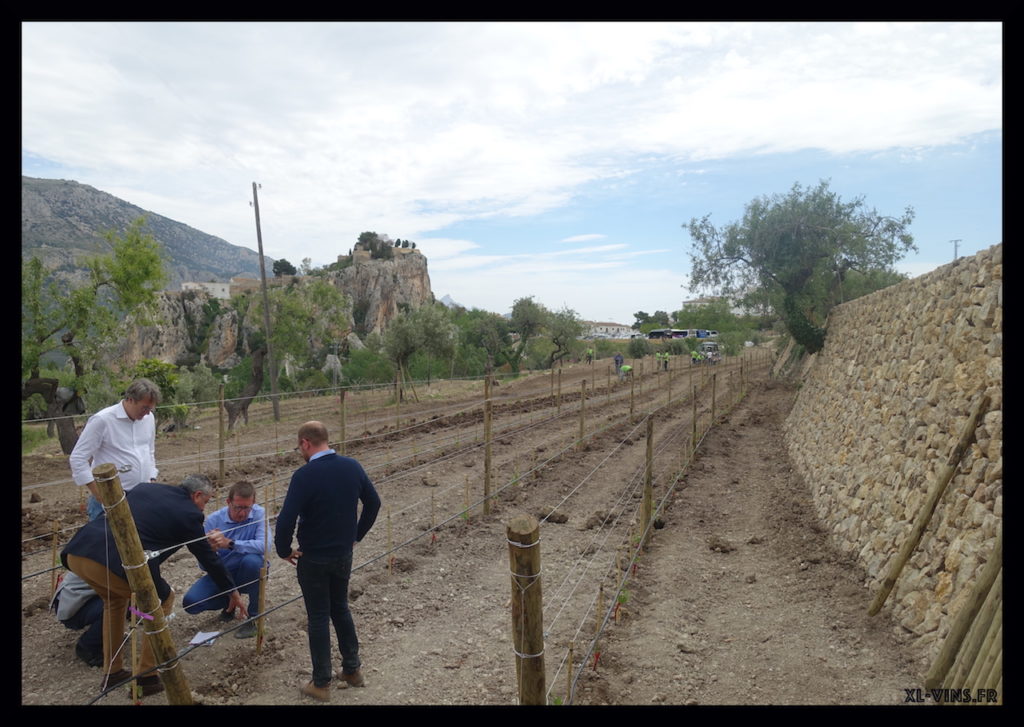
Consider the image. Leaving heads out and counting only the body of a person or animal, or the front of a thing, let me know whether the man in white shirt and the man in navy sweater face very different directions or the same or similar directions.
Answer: very different directions

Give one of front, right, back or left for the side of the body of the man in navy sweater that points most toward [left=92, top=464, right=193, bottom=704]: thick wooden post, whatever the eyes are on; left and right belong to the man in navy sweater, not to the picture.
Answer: left

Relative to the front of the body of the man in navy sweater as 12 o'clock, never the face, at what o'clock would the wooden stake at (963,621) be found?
The wooden stake is roughly at 5 o'clock from the man in navy sweater.

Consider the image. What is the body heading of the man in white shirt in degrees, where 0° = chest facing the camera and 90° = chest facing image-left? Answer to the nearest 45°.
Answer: approximately 315°

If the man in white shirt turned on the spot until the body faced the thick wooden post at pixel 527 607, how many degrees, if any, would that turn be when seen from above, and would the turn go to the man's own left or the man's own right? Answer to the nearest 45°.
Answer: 0° — they already face it

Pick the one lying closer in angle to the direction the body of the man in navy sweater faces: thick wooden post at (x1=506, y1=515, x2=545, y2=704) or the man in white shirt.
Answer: the man in white shirt

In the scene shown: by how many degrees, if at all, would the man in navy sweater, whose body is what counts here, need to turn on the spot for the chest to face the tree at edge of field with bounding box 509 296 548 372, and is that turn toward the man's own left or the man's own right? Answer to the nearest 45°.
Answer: approximately 45° to the man's own right

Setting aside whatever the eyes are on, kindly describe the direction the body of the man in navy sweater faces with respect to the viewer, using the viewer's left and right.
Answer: facing away from the viewer and to the left of the viewer

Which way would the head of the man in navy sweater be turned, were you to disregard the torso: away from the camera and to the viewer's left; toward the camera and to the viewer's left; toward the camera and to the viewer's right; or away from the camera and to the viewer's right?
away from the camera and to the viewer's left

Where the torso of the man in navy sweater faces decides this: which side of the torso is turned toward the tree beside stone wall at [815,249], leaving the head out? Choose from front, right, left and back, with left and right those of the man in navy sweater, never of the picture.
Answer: right
